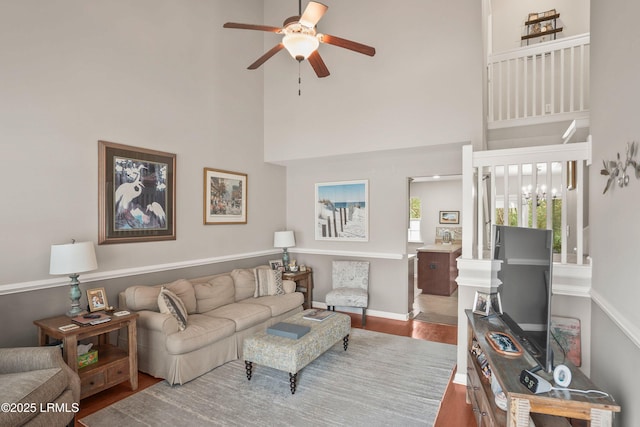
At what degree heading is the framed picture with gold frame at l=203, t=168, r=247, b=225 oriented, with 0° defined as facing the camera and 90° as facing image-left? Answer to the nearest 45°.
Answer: approximately 315°

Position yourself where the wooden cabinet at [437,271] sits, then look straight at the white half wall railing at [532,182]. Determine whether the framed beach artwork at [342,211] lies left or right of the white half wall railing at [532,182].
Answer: right

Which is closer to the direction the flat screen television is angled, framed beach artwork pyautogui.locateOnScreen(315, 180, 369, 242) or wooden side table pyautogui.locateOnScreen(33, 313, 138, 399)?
the wooden side table

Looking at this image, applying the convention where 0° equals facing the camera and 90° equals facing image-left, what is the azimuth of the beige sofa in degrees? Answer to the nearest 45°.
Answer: approximately 315°

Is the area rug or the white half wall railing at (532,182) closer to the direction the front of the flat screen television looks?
the area rug

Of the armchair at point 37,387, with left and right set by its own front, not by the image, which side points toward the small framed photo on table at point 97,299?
left

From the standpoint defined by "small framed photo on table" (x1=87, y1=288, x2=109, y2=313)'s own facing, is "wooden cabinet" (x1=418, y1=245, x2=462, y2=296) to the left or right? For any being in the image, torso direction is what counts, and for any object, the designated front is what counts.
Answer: on its left

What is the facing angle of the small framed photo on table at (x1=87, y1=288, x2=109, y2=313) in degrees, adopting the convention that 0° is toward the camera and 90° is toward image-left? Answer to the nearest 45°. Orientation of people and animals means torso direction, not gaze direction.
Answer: approximately 315°

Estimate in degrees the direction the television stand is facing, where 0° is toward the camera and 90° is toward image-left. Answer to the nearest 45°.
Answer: approximately 90°

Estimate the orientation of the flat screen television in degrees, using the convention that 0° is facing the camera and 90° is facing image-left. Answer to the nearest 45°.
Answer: approximately 45°

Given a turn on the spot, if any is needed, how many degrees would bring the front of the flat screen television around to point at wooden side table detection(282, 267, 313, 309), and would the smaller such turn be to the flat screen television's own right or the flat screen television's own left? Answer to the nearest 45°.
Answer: approximately 90° to the flat screen television's own right
